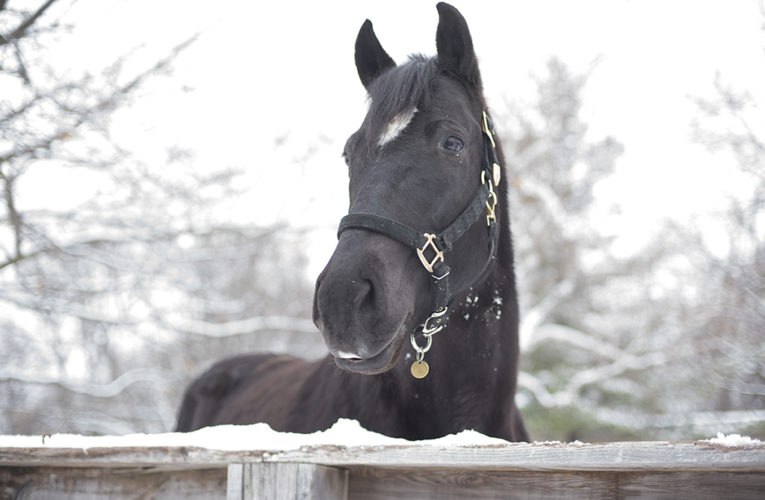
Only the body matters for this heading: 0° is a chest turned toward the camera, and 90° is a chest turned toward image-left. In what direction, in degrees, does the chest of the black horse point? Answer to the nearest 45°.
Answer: approximately 315°

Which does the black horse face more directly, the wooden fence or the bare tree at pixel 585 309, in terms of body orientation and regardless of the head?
the wooden fence

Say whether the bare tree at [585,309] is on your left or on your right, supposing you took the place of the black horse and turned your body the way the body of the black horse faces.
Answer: on your left
